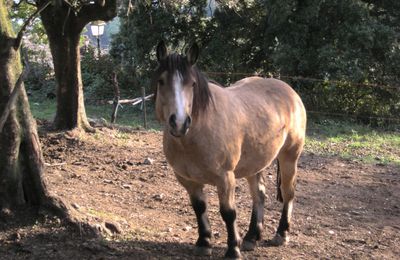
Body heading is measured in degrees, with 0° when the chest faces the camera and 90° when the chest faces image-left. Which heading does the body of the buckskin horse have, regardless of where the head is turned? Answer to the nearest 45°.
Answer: approximately 45°

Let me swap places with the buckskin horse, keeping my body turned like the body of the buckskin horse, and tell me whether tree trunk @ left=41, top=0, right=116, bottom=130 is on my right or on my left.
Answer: on my right

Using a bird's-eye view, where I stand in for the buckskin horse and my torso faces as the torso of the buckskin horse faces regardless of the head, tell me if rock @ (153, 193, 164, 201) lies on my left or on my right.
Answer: on my right

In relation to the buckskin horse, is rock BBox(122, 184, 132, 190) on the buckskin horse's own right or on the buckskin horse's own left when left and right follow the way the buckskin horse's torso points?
on the buckskin horse's own right

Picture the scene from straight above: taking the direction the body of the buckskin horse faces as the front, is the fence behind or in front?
behind

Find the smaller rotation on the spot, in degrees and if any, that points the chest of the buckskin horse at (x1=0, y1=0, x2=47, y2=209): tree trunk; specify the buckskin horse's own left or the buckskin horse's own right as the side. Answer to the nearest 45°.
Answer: approximately 45° to the buckskin horse's own right

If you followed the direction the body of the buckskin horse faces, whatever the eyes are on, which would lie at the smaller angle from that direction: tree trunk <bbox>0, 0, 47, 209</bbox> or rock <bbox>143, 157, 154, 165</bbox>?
the tree trunk

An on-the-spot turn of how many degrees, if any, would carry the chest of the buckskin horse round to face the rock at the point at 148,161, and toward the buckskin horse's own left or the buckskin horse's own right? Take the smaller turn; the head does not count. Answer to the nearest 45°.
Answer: approximately 135° to the buckskin horse's own right

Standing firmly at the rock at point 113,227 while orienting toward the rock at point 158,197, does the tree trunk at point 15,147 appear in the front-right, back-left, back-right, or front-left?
back-left
